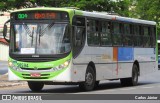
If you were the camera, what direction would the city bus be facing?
facing the viewer and to the left of the viewer

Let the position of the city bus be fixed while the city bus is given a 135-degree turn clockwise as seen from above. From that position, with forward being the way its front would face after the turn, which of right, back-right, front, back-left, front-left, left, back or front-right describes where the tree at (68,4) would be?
front
